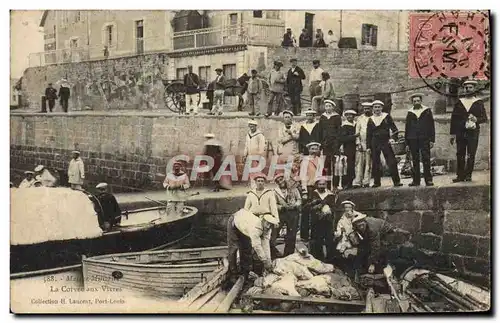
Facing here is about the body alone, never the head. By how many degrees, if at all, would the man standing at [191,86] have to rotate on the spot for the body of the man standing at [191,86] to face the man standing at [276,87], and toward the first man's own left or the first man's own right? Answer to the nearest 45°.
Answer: approximately 90° to the first man's own left

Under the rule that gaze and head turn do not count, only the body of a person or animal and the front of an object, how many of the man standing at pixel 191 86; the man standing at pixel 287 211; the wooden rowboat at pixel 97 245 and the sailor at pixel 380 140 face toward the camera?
3

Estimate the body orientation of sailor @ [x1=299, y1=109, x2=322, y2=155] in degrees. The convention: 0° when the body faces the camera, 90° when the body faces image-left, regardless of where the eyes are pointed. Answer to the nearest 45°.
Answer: approximately 0°

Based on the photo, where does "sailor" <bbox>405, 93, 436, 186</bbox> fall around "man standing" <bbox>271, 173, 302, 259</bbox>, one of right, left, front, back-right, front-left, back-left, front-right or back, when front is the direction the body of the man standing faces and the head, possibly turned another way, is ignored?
left

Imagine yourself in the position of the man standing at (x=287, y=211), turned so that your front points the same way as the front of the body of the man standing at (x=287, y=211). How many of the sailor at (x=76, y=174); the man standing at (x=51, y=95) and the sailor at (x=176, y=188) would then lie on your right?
3

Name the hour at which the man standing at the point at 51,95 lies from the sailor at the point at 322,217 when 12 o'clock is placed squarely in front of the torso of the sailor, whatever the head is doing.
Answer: The man standing is roughly at 5 o'clock from the sailor.

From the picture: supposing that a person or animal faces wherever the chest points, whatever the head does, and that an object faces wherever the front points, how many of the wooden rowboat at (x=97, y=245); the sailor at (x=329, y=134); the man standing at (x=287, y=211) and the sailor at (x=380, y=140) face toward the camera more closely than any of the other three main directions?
3

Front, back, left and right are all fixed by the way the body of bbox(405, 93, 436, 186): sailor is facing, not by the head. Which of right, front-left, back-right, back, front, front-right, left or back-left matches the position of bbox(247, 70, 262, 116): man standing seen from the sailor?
right

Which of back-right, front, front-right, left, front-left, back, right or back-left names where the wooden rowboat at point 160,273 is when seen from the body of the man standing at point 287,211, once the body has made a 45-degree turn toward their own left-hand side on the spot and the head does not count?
back-right

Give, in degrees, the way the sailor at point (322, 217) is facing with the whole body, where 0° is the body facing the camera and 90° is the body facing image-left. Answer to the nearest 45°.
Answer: approximately 0°

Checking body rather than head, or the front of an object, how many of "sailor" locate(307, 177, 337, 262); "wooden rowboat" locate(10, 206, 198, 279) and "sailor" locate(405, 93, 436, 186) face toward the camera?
2
